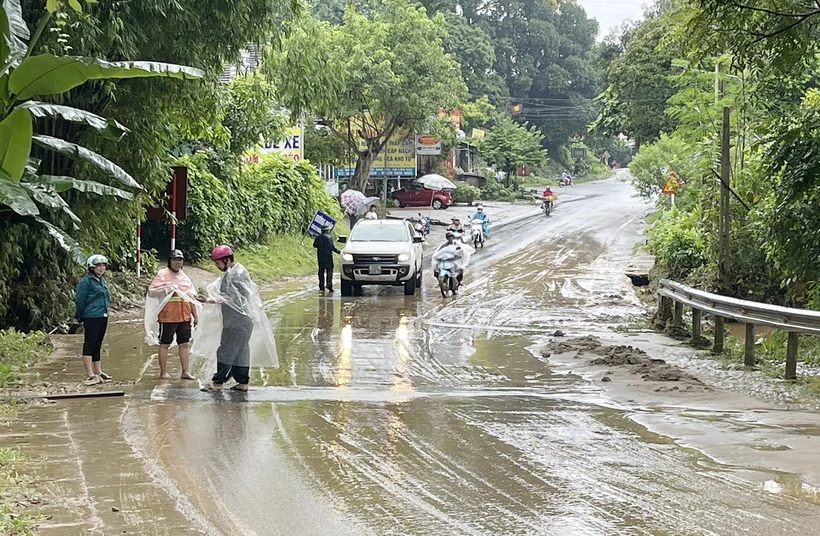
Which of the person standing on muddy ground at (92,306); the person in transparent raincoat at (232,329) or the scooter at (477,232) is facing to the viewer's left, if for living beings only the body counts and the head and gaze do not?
the person in transparent raincoat

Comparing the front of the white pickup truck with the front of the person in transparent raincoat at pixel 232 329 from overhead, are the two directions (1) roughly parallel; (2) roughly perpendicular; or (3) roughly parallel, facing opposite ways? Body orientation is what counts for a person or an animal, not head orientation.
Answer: roughly perpendicular

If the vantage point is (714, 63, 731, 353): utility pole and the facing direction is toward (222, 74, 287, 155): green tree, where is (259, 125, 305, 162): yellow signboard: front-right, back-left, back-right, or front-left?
front-right

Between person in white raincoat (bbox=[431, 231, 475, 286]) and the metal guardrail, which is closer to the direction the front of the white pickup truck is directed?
the metal guardrail

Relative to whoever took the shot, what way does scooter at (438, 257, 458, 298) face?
facing the viewer

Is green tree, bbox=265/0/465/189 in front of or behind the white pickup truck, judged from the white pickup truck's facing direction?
behind

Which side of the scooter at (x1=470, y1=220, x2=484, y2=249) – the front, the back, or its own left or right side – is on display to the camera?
front

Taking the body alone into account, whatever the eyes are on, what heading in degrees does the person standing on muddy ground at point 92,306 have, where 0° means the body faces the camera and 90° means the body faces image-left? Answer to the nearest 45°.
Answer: approximately 315°

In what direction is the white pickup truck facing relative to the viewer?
toward the camera

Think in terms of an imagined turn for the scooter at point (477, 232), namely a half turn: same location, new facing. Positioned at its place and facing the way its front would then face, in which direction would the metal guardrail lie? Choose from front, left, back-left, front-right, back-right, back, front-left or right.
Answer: back

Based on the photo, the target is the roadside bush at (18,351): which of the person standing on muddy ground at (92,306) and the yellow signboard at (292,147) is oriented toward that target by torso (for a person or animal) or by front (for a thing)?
the yellow signboard

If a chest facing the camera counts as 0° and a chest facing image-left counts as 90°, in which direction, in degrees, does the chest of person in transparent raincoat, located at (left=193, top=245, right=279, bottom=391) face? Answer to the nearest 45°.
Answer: approximately 90°

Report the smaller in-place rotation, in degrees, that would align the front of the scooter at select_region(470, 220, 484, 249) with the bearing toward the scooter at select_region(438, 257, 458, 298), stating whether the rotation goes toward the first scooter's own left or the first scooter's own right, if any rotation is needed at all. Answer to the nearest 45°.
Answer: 0° — it already faces it
